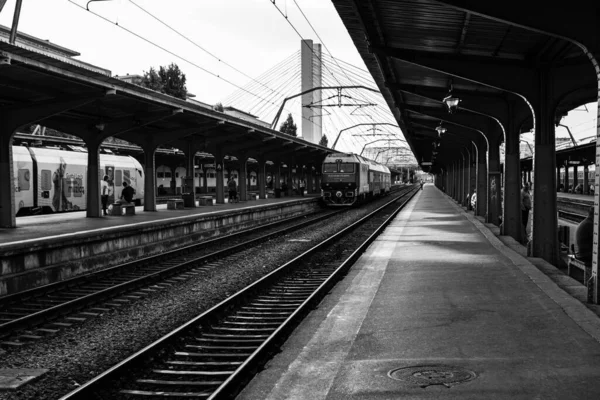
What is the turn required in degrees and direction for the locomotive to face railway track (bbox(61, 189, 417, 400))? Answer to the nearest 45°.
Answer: approximately 45° to its left

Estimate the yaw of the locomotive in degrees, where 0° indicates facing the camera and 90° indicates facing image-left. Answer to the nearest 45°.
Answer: approximately 45°

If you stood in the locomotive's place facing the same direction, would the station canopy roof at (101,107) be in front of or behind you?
in front

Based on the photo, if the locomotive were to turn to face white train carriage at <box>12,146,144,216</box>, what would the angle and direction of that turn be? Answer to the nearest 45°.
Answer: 0° — it already faces it

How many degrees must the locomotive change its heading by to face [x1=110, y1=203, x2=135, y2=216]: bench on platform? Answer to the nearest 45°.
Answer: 0° — it already faces it
